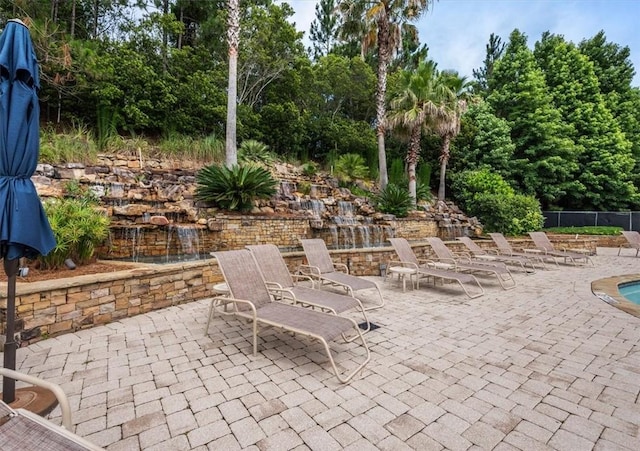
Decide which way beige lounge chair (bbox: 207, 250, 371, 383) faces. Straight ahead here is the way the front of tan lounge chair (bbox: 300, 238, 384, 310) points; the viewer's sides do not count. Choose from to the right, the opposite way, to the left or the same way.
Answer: the same way

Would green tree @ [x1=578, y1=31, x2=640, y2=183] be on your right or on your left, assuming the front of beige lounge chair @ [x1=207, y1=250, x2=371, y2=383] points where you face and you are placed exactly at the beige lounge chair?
on your left

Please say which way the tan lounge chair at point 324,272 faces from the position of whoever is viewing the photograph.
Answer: facing the viewer and to the right of the viewer

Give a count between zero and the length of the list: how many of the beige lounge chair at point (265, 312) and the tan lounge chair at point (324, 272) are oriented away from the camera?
0

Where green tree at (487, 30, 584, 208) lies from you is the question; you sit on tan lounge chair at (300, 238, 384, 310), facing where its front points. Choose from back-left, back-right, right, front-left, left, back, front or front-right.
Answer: left

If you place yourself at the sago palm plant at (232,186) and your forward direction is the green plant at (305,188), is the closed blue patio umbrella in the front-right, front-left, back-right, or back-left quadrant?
back-right

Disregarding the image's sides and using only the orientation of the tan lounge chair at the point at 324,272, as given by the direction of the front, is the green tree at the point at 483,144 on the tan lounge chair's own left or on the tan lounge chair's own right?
on the tan lounge chair's own left

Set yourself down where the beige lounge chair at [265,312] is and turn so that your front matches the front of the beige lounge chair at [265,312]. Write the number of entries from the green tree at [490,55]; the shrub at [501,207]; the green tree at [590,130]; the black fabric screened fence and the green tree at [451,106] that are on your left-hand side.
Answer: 5

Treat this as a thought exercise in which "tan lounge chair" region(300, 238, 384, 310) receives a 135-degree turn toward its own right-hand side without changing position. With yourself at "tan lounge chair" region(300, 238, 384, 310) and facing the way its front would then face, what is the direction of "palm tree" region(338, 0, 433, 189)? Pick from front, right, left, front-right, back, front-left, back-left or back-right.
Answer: right

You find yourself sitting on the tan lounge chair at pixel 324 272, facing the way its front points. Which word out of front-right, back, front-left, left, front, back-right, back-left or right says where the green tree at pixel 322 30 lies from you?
back-left

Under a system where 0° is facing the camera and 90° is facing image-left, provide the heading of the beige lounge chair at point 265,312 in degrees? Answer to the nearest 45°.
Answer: approximately 315°

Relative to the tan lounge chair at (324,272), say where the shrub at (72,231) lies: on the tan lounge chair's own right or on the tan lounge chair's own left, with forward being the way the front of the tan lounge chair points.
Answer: on the tan lounge chair's own right
